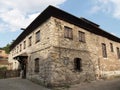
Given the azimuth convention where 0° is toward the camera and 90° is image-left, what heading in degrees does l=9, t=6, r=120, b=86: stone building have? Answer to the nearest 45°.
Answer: approximately 45°
